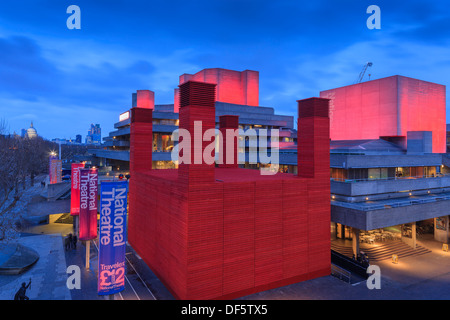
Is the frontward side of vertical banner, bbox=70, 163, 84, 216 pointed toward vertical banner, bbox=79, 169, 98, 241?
yes

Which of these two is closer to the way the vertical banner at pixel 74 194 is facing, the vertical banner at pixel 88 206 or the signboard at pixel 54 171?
the vertical banner

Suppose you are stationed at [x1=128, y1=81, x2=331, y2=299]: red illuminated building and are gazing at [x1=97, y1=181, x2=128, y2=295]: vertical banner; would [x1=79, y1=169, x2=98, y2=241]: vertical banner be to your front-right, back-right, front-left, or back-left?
front-right

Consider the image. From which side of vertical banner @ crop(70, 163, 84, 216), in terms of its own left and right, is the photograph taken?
front

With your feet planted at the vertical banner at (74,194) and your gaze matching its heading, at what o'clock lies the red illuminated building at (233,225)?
The red illuminated building is roughly at 11 o'clock from the vertical banner.

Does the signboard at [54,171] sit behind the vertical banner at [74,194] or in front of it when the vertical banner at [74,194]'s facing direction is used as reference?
behind

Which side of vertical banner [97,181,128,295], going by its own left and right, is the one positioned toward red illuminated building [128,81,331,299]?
left
